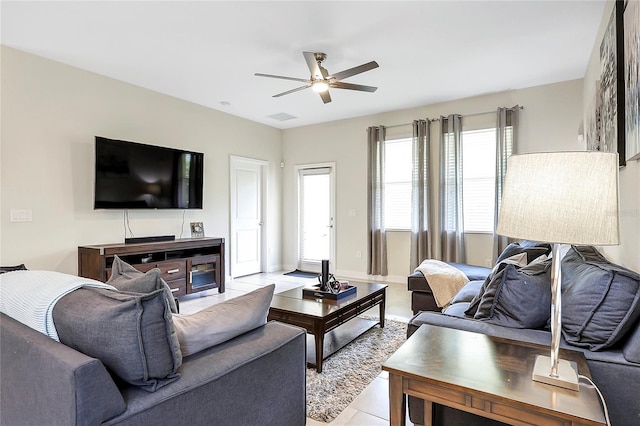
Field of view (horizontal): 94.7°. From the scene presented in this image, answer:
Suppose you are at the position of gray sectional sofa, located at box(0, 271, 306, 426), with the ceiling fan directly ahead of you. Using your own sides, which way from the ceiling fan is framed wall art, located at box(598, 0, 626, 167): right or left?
right

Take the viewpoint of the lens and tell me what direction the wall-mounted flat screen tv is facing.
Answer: facing the viewer and to the right of the viewer

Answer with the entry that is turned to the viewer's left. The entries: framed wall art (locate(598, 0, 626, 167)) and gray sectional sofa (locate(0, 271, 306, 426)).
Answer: the framed wall art

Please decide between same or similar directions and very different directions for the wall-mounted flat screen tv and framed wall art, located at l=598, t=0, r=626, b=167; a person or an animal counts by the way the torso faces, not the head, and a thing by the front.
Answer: very different directions

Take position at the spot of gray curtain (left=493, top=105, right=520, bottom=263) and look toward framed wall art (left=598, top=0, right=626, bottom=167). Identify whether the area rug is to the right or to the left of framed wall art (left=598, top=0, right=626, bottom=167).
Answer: right

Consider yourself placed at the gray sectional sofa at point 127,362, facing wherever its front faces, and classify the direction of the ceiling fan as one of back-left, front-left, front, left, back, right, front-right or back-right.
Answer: front

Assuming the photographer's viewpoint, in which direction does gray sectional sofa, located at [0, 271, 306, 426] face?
facing away from the viewer and to the right of the viewer

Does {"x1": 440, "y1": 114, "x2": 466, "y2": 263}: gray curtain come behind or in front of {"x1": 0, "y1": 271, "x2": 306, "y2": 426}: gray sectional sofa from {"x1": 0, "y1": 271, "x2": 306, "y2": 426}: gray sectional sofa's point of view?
in front

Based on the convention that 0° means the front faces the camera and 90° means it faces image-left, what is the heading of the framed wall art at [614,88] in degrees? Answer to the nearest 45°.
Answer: approximately 90°

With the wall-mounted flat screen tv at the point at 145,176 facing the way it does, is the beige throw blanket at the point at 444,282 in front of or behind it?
in front

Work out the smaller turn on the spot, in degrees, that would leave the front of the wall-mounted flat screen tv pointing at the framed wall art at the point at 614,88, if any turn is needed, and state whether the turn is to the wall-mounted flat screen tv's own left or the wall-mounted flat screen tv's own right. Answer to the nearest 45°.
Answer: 0° — it already faces it

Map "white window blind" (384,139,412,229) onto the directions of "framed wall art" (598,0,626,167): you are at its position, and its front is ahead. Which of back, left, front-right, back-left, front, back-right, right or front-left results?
front-right

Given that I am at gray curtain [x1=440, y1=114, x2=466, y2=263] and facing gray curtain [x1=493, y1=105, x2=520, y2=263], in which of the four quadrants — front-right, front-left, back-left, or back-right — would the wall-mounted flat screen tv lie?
back-right

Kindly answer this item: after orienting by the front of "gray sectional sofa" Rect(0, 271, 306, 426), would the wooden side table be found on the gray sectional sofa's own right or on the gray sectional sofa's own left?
on the gray sectional sofa's own right

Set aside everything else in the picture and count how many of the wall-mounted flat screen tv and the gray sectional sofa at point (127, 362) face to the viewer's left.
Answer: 0

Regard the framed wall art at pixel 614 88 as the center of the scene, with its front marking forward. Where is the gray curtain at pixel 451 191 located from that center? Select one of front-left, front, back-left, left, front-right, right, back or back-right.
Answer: front-right

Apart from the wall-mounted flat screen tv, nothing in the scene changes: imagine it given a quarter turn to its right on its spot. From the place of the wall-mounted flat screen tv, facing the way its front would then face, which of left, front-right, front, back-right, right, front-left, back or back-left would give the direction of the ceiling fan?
left

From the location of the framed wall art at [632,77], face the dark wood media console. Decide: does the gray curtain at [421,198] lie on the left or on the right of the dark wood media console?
right
